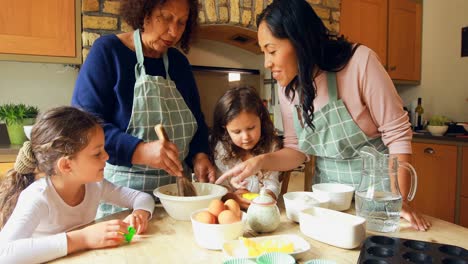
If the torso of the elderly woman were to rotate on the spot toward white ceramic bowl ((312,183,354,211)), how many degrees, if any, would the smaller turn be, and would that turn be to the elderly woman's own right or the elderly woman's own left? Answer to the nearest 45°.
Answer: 0° — they already face it

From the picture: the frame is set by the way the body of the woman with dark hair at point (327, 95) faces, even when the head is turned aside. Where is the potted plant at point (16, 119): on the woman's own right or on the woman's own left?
on the woman's own right

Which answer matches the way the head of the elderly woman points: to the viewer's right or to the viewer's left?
to the viewer's right

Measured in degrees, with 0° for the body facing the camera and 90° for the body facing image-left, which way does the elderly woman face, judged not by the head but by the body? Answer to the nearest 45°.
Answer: approximately 315°

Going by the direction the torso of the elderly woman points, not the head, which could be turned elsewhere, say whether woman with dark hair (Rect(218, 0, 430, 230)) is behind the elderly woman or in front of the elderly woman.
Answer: in front

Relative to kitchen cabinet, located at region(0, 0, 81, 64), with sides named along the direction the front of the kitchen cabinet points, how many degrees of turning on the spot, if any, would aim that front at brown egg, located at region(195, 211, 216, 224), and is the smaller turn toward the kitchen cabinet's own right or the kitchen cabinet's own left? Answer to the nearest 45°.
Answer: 0° — it already faces it

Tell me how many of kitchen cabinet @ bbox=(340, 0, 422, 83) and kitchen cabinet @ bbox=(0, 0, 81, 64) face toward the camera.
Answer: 2

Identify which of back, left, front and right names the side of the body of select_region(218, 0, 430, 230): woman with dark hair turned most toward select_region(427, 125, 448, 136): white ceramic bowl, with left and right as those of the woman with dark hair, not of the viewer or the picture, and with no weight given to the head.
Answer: back

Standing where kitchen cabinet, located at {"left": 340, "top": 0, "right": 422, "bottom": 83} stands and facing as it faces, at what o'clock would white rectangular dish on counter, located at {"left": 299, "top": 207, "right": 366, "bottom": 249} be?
The white rectangular dish on counter is roughly at 12 o'clock from the kitchen cabinet.

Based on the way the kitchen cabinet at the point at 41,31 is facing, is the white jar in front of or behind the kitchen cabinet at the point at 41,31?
in front

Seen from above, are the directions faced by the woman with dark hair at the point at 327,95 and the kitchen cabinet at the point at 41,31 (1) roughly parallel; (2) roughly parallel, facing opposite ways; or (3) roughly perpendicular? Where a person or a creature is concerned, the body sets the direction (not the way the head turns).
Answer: roughly perpendicular
